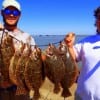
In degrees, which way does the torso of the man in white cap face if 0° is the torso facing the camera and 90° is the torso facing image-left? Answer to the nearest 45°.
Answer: approximately 0°

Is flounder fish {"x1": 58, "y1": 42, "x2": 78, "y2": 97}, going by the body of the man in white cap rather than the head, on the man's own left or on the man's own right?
on the man's own left
